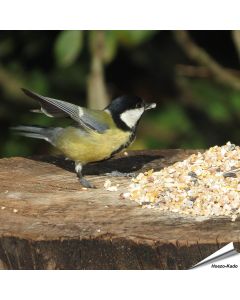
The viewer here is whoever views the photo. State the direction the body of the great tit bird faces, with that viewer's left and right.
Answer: facing to the right of the viewer
